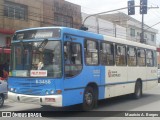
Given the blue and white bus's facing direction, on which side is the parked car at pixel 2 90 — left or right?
on its right

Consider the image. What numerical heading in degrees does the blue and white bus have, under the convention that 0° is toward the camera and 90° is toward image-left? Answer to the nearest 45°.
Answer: approximately 45°
